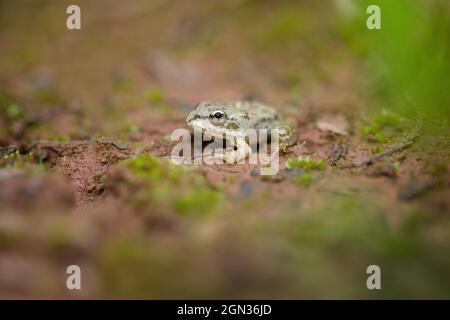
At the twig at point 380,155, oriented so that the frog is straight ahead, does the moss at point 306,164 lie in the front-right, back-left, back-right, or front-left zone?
front-left

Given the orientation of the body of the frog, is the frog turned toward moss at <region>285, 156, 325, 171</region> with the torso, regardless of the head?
no

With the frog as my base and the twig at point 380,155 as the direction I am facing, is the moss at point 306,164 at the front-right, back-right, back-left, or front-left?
front-right

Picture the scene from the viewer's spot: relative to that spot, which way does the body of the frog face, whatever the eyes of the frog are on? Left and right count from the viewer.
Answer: facing to the left of the viewer

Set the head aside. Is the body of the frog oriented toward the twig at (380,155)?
no
